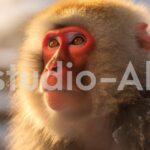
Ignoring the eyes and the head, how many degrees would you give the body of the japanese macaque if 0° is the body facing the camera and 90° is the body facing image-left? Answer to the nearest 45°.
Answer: approximately 45°
